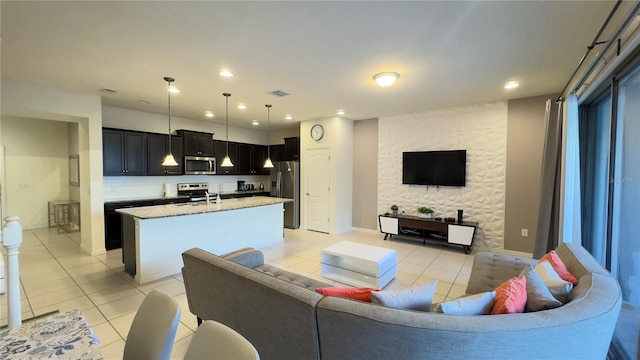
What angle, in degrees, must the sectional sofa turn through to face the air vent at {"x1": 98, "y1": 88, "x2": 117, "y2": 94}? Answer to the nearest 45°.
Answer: approximately 90° to its left

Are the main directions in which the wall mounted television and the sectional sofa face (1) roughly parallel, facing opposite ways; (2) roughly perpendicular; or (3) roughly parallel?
roughly parallel, facing opposite ways

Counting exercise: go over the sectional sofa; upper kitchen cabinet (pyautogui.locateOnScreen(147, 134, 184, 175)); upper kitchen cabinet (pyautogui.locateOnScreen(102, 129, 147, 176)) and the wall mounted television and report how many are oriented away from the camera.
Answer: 1

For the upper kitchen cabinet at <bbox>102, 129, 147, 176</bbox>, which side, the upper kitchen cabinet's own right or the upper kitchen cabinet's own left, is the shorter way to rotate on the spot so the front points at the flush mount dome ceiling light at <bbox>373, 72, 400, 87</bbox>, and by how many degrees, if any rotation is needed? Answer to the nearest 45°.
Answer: approximately 45° to the upper kitchen cabinet's own left

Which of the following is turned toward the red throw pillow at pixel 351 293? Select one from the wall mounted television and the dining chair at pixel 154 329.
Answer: the wall mounted television

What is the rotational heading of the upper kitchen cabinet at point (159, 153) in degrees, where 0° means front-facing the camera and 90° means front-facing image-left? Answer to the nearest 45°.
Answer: approximately 315°

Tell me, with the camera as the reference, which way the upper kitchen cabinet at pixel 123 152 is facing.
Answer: facing the viewer

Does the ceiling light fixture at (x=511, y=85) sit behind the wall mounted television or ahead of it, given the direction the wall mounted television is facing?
ahead

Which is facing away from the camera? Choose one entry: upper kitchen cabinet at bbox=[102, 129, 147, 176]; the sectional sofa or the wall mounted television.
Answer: the sectional sofa

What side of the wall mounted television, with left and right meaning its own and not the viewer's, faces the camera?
front

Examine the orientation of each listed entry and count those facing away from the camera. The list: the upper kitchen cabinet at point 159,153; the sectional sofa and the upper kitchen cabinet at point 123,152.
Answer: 1

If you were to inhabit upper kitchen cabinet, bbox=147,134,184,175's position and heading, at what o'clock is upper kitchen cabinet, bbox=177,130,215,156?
upper kitchen cabinet, bbox=177,130,215,156 is roughly at 10 o'clock from upper kitchen cabinet, bbox=147,134,184,175.

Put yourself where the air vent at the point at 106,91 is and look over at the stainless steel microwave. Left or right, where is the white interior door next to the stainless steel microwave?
right

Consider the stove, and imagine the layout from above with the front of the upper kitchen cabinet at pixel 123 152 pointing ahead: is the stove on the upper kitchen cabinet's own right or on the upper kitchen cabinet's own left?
on the upper kitchen cabinet's own left

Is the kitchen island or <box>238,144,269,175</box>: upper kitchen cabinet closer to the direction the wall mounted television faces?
the kitchen island
